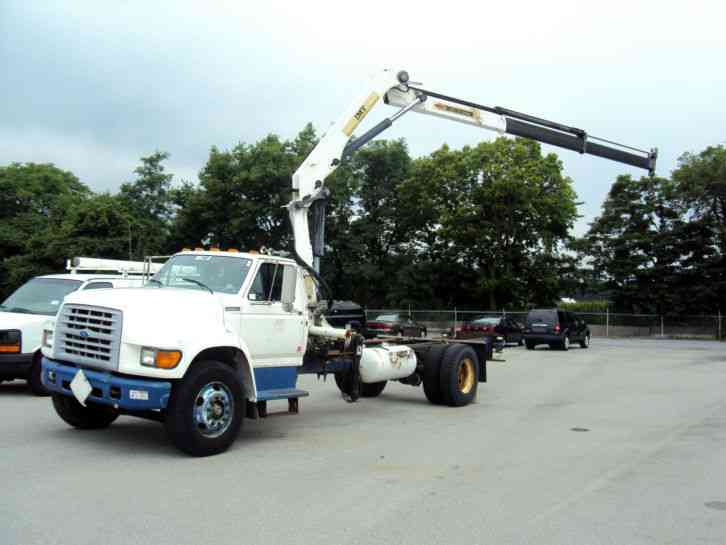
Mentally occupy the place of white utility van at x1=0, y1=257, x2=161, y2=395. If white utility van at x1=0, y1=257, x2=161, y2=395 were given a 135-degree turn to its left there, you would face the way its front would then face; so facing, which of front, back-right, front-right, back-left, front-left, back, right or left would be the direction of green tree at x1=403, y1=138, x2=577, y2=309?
front-left

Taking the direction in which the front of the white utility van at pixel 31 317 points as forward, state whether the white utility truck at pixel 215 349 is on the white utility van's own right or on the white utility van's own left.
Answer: on the white utility van's own left

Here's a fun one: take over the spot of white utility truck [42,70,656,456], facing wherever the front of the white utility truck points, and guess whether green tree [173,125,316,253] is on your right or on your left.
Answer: on your right

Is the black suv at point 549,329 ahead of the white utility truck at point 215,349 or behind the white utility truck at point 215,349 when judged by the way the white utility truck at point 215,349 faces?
behind

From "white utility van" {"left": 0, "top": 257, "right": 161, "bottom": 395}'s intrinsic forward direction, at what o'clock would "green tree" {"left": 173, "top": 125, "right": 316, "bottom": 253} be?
The green tree is roughly at 5 o'clock from the white utility van.

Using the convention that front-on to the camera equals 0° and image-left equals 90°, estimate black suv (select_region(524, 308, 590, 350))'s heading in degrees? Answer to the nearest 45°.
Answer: approximately 225°

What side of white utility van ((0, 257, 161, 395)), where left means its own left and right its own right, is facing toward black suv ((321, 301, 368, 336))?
back

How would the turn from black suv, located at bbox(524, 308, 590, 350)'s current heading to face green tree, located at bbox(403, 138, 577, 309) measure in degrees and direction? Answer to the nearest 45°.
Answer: approximately 45° to its left

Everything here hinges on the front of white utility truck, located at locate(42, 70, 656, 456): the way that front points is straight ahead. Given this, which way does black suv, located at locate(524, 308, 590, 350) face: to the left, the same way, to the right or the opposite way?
the opposite way

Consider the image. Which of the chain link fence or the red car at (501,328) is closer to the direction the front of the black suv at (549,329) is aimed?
the chain link fence
